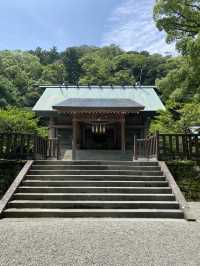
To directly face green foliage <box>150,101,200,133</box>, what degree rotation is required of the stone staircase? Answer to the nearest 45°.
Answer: approximately 135° to its left

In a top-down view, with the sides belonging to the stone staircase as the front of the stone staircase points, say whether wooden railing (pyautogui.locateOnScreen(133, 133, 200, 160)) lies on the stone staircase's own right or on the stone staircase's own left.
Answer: on the stone staircase's own left

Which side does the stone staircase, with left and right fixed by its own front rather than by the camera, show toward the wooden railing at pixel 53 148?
back

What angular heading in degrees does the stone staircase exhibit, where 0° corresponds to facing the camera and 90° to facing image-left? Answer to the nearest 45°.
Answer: approximately 0°

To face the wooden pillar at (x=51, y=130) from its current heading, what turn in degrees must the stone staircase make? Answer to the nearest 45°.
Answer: approximately 180°

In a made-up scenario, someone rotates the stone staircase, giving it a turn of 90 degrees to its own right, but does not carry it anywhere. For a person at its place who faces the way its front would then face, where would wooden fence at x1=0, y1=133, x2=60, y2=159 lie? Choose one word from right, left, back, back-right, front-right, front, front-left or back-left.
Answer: front-right
